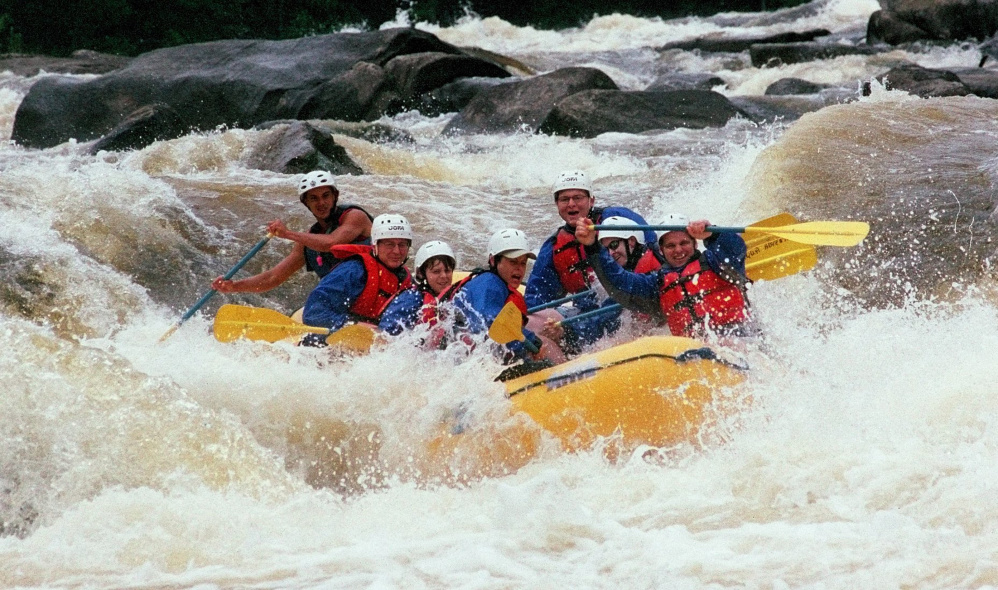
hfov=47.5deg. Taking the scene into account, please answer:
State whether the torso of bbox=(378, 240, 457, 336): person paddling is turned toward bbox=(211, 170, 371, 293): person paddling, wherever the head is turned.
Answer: no

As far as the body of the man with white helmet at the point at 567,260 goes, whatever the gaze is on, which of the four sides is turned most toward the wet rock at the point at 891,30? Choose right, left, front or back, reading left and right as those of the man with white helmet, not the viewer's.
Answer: back

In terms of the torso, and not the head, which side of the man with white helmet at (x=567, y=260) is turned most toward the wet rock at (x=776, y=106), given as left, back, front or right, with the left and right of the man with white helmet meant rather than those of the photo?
back

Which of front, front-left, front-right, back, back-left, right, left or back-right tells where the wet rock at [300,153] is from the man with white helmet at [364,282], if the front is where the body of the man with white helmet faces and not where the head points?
back-left

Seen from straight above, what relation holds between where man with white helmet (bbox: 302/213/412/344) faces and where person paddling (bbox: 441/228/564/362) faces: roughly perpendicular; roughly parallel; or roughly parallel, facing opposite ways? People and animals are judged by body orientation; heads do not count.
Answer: roughly parallel

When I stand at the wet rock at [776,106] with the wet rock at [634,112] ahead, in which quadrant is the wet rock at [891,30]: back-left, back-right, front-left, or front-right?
back-right

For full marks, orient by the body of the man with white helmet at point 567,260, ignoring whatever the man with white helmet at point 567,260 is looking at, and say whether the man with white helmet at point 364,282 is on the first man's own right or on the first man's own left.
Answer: on the first man's own right

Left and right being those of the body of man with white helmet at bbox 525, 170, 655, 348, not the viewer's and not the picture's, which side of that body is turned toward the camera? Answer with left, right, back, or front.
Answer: front

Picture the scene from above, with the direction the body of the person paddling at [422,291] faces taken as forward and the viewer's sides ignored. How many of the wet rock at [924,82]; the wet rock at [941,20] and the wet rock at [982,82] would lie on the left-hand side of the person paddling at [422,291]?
3

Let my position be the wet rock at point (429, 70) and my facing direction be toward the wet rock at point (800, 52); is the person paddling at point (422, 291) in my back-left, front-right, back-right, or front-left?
back-right

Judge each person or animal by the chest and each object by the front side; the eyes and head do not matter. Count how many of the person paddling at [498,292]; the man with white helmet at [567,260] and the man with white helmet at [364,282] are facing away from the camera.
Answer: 0

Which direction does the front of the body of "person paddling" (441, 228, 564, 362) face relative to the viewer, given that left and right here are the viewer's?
facing the viewer and to the right of the viewer

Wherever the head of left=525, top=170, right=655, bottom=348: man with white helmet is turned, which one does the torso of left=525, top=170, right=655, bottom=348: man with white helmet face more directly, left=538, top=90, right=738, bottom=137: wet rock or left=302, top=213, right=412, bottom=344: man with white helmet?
the man with white helmet

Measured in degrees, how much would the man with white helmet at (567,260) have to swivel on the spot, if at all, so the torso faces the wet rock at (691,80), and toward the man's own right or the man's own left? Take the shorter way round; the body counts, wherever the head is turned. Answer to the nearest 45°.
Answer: approximately 180°

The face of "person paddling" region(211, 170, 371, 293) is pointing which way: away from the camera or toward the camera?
toward the camera

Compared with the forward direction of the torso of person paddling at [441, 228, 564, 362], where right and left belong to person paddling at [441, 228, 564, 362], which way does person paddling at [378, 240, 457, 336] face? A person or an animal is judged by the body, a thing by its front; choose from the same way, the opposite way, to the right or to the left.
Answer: the same way

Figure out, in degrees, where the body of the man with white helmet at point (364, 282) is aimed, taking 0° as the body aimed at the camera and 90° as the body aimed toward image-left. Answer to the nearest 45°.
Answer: approximately 315°
